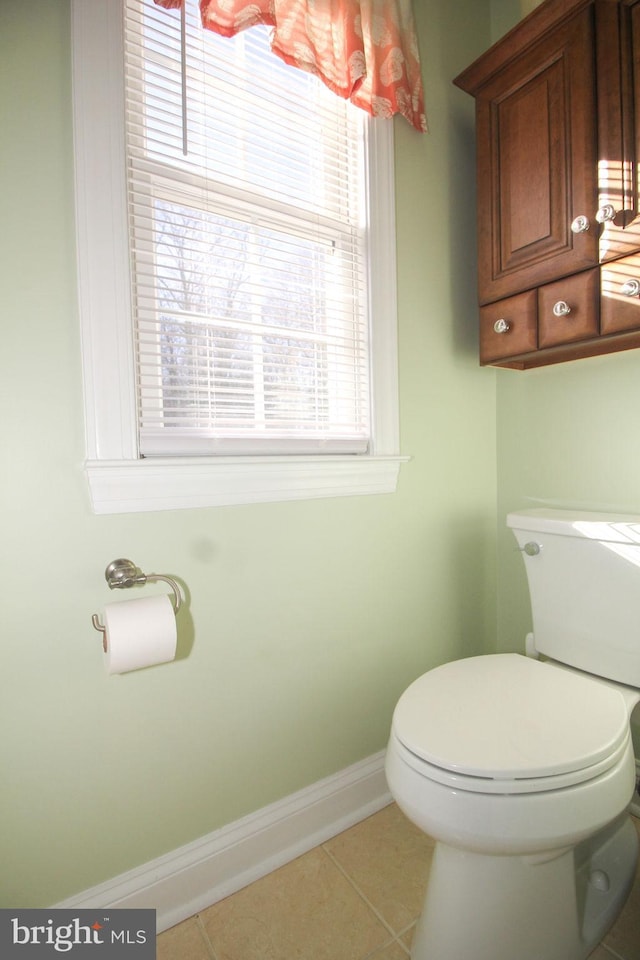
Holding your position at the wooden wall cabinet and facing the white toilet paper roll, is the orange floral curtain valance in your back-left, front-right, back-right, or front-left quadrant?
front-right

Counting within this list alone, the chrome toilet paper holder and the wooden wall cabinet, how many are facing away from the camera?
0

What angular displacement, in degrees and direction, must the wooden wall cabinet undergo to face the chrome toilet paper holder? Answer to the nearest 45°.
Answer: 0° — it already faces it

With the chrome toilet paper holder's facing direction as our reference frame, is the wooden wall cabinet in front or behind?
in front

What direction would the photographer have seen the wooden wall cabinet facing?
facing the viewer and to the left of the viewer

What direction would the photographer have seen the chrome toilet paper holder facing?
facing the viewer and to the right of the viewer
